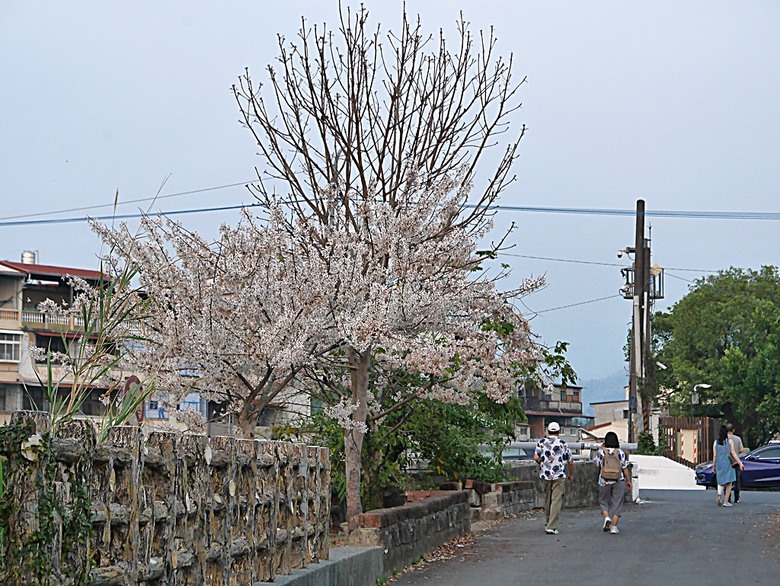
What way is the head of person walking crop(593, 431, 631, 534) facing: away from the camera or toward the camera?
away from the camera

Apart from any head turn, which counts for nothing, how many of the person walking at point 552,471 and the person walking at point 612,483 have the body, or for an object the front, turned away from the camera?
2

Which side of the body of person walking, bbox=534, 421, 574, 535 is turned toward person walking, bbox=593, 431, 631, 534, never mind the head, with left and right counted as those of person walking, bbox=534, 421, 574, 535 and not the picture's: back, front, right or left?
right

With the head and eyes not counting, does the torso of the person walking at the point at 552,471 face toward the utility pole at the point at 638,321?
yes

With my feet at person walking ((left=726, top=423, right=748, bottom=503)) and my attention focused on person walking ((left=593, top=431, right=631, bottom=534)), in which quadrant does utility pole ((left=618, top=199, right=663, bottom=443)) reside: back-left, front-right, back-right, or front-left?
back-right

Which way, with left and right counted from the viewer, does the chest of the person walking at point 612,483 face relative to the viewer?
facing away from the viewer

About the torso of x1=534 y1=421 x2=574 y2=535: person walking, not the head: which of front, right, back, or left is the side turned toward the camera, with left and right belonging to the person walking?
back

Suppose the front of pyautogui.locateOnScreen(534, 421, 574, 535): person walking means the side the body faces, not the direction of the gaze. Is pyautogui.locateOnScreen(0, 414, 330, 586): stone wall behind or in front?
behind

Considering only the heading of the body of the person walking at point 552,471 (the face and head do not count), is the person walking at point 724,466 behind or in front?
in front

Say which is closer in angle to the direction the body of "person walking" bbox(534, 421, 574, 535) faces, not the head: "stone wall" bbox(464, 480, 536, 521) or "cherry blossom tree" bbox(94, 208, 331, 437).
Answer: the stone wall

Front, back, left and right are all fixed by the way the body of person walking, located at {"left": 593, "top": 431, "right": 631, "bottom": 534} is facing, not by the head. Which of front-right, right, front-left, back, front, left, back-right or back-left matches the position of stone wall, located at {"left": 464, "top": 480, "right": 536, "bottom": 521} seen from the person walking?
front-left

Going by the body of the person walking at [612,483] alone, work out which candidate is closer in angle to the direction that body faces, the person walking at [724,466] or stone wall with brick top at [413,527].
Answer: the person walking
